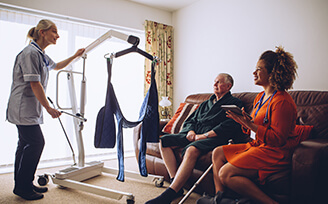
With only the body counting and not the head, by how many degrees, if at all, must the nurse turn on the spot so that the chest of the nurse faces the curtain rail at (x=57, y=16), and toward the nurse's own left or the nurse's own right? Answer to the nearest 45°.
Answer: approximately 90° to the nurse's own left

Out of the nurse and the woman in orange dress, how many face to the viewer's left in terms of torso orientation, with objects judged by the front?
1

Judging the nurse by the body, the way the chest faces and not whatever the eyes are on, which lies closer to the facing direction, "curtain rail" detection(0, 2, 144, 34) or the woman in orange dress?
the woman in orange dress

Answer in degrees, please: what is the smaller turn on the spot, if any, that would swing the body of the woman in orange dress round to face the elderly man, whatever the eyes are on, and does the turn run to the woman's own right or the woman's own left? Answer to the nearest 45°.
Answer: approximately 45° to the woman's own right

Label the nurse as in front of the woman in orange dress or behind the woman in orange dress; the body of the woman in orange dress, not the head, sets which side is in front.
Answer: in front

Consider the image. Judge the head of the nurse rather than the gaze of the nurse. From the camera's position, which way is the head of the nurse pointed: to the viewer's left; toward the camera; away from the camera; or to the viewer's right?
to the viewer's right

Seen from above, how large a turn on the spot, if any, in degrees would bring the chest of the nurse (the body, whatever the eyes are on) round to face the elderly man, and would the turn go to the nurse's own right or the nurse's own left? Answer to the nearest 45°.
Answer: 0° — they already face them

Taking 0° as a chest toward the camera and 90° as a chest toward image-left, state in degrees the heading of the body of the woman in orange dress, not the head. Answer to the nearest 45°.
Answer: approximately 90°

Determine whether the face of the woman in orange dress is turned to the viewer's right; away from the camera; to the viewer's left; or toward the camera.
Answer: to the viewer's left

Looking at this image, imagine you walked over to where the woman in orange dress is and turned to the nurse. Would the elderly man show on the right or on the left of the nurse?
right

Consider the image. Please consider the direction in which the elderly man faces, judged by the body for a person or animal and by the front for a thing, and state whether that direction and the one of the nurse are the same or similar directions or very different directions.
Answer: very different directions

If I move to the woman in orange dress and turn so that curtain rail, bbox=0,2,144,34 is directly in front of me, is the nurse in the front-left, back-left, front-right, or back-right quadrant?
front-left

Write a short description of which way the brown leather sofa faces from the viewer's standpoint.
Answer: facing the viewer and to the left of the viewer

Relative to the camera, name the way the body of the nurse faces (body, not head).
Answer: to the viewer's right
